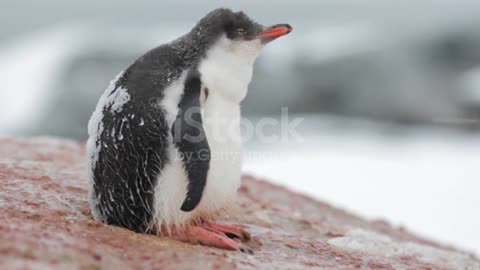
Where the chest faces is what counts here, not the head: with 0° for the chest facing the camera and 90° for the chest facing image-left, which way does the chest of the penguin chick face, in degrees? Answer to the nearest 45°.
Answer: approximately 270°
